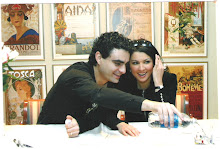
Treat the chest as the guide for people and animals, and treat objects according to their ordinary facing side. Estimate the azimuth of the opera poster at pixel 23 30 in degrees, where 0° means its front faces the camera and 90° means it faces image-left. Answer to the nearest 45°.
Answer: approximately 0°

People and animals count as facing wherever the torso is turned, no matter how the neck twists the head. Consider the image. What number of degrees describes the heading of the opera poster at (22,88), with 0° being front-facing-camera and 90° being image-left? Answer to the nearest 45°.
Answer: approximately 0°

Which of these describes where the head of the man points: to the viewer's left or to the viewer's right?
to the viewer's right
